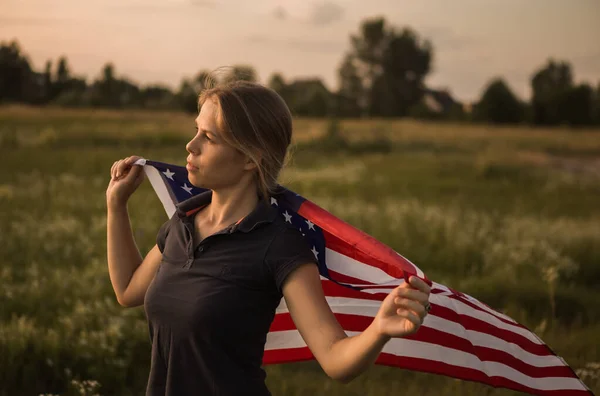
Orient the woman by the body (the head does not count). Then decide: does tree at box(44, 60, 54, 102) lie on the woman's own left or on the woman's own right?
on the woman's own right

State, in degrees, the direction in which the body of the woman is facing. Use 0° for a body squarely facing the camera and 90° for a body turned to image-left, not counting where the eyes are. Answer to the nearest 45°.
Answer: approximately 45°

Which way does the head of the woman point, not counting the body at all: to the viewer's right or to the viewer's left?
to the viewer's left

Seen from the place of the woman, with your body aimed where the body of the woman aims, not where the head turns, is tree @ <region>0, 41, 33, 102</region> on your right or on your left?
on your right
